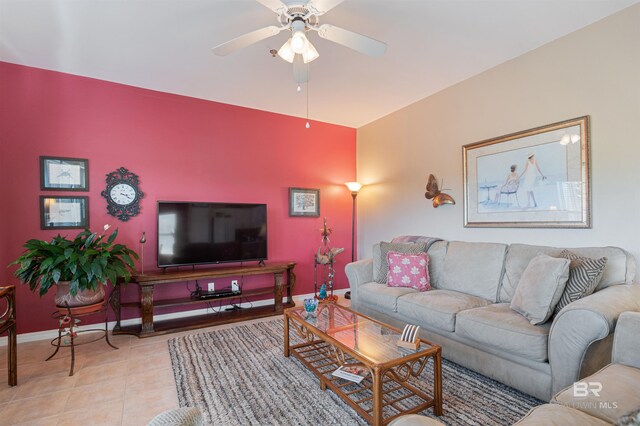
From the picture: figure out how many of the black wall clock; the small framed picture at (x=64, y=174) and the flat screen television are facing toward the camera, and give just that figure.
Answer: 3

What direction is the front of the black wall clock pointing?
toward the camera

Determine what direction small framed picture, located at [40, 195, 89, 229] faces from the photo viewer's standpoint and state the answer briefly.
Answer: facing the viewer

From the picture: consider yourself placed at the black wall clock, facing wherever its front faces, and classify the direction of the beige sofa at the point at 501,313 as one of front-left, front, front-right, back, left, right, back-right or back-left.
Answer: front-left

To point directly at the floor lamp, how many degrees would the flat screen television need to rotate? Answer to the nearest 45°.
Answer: approximately 90° to its left

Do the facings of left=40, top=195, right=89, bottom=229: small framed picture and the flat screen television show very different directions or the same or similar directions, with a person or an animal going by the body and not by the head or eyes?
same or similar directions

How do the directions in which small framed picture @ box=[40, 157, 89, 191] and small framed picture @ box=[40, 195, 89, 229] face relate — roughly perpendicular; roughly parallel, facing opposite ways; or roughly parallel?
roughly parallel

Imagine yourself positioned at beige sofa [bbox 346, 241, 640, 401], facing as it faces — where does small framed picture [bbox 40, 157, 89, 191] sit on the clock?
The small framed picture is roughly at 1 o'clock from the beige sofa.

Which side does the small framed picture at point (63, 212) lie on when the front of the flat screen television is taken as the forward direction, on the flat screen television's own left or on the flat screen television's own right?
on the flat screen television's own right

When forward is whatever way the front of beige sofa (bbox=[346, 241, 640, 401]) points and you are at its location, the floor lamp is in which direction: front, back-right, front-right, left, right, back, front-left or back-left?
right

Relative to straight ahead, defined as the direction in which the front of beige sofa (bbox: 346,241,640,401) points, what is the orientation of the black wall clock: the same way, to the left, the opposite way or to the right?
to the left

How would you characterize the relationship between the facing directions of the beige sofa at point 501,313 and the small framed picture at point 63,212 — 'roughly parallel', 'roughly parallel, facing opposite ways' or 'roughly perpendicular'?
roughly perpendicular

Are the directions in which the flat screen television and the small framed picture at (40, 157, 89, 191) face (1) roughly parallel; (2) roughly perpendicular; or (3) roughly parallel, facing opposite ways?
roughly parallel

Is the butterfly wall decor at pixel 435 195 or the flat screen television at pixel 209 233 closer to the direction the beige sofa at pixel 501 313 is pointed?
the flat screen television

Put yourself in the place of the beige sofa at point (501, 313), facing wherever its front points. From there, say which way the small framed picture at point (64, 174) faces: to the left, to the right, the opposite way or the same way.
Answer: to the left

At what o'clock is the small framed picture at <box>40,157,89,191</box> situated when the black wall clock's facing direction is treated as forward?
The small framed picture is roughly at 3 o'clock from the black wall clock.

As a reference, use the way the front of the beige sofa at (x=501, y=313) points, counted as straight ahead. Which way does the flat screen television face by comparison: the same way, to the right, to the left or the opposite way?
to the left

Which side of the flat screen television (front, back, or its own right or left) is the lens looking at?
front
